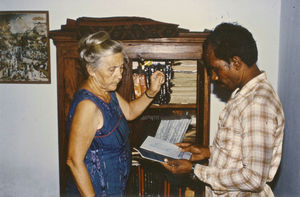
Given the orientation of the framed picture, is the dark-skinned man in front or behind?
in front

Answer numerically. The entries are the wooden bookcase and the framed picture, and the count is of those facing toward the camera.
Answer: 2

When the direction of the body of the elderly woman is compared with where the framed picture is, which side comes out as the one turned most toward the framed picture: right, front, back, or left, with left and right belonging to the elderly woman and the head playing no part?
back

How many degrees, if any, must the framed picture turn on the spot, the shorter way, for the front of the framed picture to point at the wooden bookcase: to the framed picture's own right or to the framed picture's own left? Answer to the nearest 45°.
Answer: approximately 45° to the framed picture's own left

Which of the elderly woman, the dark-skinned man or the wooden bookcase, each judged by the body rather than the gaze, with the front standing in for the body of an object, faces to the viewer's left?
the dark-skinned man

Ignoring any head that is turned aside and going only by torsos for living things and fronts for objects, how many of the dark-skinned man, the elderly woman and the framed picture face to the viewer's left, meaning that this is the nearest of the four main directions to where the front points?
1

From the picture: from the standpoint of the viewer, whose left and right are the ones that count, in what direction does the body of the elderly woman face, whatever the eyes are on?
facing the viewer and to the right of the viewer

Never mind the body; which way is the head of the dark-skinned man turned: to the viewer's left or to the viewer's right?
to the viewer's left

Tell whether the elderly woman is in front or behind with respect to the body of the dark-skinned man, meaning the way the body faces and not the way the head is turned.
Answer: in front

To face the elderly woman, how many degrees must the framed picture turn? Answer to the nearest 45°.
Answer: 0° — it already faces them

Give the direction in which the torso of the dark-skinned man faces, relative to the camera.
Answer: to the viewer's left
